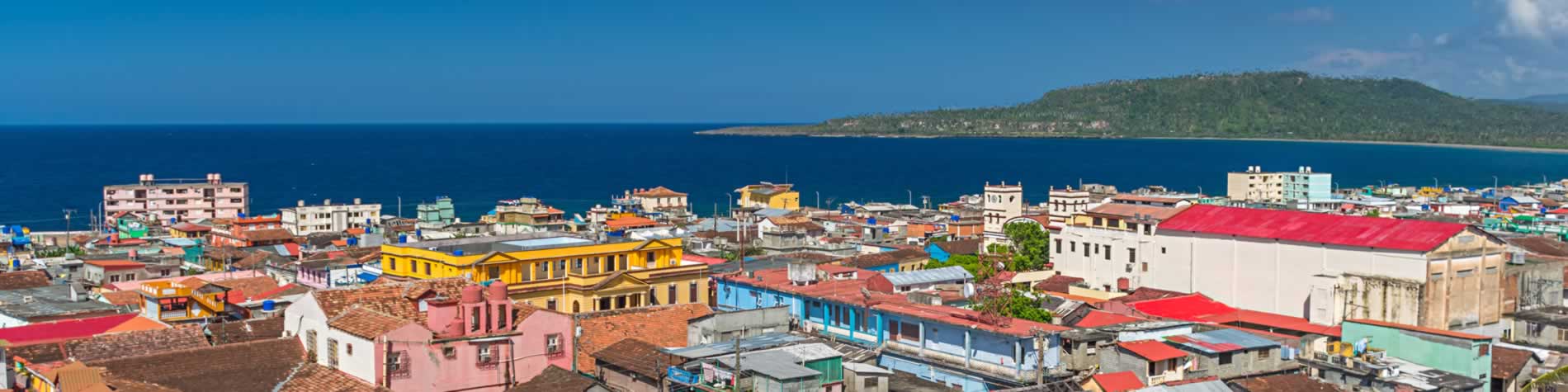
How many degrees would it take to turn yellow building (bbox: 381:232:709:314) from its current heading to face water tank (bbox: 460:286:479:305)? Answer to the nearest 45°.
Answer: approximately 45° to its right

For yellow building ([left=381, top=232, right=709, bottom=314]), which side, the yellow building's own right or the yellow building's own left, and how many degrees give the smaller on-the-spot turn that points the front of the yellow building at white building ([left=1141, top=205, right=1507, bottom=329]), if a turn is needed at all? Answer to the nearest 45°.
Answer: approximately 45° to the yellow building's own left

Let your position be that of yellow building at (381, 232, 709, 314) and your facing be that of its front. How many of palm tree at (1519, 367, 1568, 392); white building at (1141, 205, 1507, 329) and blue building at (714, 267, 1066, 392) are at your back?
0

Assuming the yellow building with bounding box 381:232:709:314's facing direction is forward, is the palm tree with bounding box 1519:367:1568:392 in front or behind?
in front

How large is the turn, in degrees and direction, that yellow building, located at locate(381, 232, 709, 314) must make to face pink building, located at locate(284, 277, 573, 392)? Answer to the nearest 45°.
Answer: approximately 45° to its right

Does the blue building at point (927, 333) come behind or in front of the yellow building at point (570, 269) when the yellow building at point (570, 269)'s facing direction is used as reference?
in front
